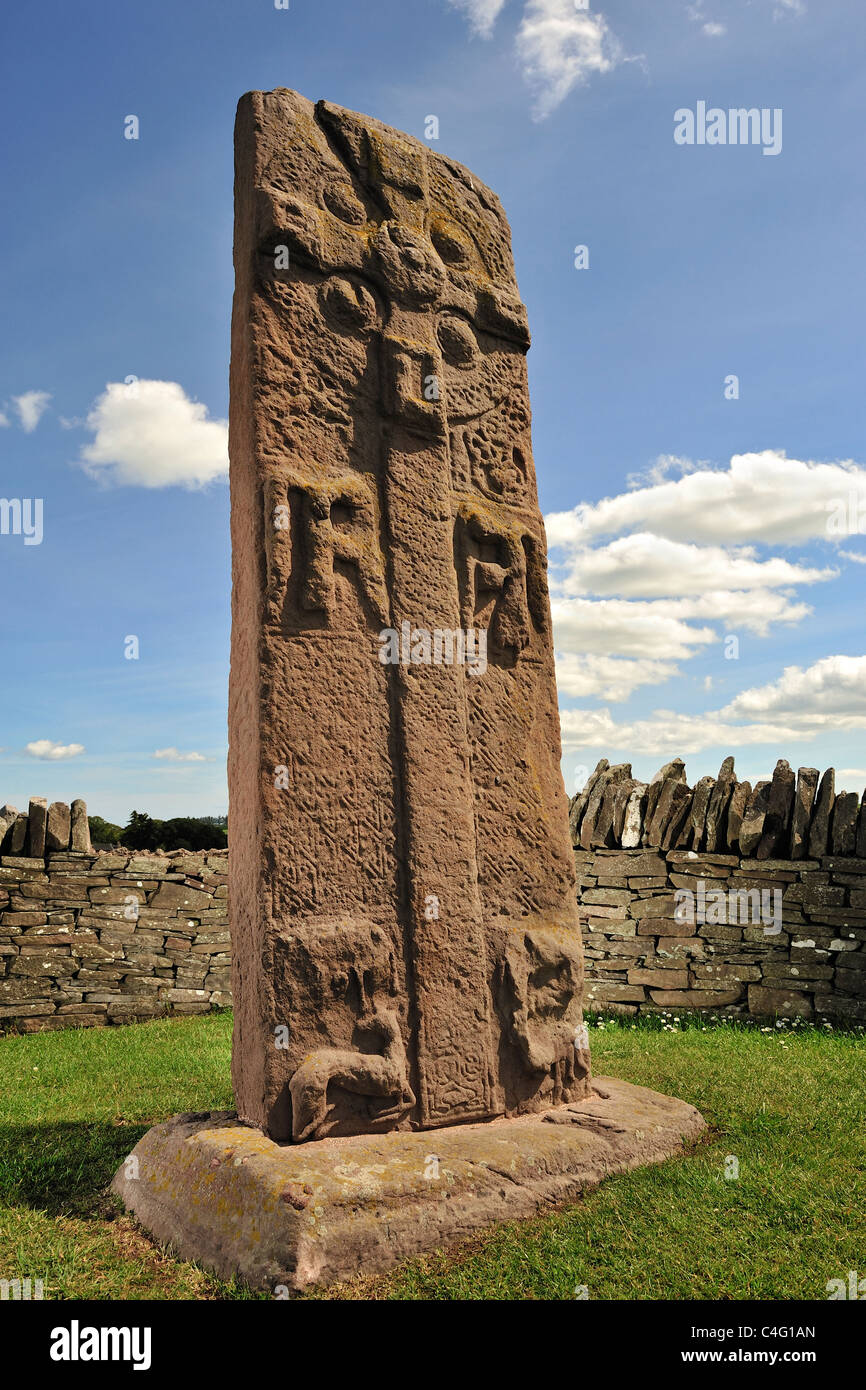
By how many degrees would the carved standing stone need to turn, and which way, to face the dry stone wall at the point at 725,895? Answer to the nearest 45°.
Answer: approximately 90° to its left

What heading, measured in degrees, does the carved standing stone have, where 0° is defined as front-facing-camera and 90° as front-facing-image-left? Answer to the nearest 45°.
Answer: approximately 315°

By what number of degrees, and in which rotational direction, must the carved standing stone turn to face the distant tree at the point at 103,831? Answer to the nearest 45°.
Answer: approximately 135° to its left

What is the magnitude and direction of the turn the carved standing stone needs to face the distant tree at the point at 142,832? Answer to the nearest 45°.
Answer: approximately 135° to its left

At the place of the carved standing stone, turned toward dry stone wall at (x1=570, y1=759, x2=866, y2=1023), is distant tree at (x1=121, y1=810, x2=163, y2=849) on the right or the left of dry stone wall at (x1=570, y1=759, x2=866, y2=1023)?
left
